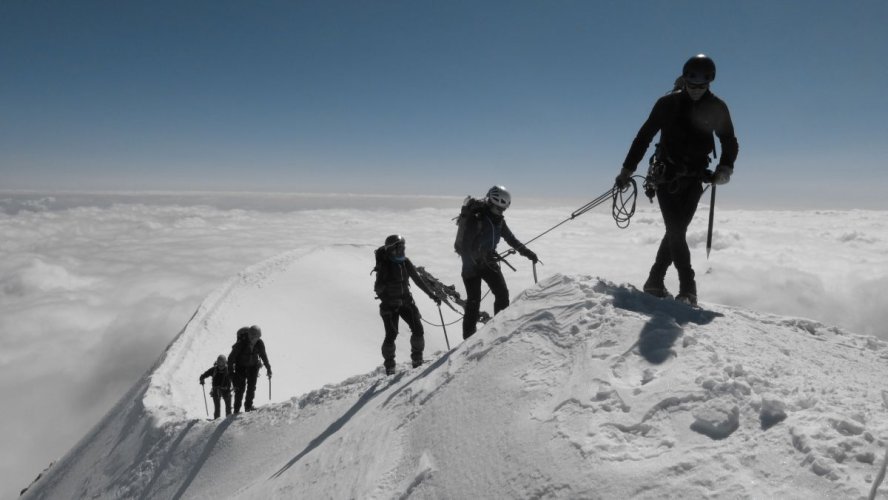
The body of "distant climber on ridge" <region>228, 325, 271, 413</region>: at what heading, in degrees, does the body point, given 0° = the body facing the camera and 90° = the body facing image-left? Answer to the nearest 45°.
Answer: approximately 315°

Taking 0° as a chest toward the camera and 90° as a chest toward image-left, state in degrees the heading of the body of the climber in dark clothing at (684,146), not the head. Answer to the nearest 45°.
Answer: approximately 0°

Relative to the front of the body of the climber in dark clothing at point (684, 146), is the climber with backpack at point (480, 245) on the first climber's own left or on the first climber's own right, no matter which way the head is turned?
on the first climber's own right

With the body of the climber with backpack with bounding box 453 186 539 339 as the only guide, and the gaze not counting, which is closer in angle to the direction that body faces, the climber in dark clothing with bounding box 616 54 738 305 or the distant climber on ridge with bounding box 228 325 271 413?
the climber in dark clothing

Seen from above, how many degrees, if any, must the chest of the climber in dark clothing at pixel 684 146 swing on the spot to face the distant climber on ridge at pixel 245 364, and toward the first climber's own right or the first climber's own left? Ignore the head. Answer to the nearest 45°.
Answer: approximately 90° to the first climber's own right

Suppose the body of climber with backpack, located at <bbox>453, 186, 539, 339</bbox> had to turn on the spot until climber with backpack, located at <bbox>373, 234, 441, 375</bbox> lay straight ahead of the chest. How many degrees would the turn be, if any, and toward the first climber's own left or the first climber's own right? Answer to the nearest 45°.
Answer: approximately 180°

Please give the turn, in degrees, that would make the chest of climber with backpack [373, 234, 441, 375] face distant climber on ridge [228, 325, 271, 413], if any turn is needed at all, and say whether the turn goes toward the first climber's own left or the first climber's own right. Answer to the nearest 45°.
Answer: approximately 180°
